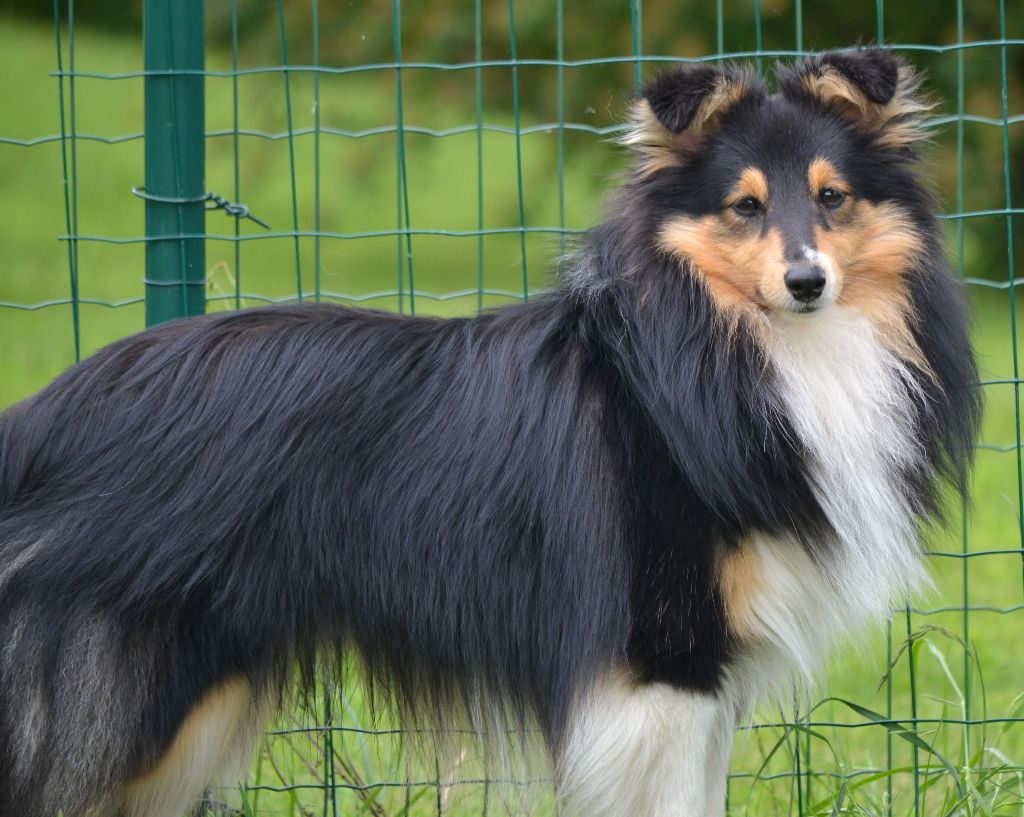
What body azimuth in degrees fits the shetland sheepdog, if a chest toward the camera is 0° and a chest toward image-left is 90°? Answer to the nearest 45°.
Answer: approximately 270°

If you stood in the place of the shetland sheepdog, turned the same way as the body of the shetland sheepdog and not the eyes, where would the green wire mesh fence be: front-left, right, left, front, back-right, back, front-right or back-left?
left
